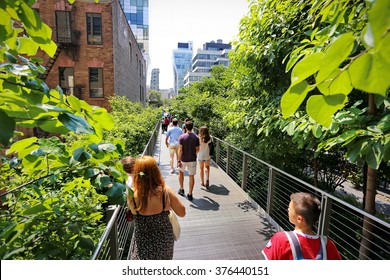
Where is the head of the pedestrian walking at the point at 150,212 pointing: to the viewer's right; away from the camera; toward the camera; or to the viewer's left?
away from the camera

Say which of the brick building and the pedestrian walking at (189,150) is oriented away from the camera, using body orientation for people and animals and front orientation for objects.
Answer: the pedestrian walking

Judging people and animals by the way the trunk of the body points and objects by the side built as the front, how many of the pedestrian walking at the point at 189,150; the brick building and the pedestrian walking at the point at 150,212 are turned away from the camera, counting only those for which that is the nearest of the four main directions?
2

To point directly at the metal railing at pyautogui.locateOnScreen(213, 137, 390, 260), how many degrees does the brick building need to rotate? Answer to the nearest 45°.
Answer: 0° — it already faces it

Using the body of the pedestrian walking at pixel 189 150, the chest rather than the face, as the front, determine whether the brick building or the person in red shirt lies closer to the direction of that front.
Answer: the brick building

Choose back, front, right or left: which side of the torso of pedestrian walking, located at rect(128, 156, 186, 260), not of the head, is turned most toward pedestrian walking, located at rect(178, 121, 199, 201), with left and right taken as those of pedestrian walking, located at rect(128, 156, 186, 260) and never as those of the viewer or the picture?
front

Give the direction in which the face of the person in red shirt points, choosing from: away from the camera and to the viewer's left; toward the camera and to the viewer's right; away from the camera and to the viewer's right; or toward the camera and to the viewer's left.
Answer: away from the camera and to the viewer's left

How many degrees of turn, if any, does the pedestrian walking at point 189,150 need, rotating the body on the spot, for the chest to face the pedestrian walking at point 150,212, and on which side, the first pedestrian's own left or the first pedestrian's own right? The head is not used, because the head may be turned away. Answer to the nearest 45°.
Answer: approximately 180°

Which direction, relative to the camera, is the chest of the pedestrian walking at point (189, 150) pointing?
away from the camera

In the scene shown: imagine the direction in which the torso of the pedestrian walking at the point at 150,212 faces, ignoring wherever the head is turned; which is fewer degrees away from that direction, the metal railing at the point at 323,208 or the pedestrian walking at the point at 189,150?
the pedestrian walking

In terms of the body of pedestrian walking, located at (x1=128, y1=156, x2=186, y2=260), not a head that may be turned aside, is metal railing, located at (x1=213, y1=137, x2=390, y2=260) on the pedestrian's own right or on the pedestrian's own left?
on the pedestrian's own right

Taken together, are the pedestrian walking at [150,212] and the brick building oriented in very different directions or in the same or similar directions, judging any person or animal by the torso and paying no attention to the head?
very different directions

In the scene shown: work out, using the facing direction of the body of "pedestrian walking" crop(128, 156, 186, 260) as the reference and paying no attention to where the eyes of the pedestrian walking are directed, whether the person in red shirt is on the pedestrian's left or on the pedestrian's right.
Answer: on the pedestrian's right

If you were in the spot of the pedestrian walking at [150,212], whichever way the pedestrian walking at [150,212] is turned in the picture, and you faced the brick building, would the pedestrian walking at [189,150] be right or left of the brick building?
right

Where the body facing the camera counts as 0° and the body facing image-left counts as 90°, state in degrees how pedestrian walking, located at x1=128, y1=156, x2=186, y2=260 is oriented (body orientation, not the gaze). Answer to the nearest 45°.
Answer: approximately 180°
